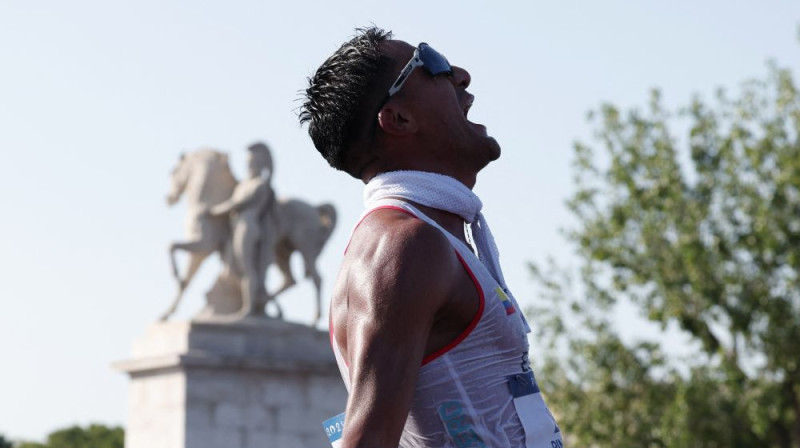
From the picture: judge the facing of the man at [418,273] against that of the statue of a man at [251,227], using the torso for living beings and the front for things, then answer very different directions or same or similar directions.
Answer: very different directions

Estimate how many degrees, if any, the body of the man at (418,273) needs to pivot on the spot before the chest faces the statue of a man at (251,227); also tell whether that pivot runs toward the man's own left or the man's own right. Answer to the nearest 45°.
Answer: approximately 90° to the man's own left

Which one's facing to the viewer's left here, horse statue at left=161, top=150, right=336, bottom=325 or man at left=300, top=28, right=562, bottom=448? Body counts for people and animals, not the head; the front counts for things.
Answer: the horse statue

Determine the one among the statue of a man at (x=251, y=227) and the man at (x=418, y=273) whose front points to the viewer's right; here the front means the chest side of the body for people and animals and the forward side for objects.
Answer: the man at (x=418, y=273)

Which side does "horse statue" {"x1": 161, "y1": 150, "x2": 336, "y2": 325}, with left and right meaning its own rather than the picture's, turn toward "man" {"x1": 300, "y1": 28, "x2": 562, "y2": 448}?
left

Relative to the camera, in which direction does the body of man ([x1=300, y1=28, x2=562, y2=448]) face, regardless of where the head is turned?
to the viewer's right

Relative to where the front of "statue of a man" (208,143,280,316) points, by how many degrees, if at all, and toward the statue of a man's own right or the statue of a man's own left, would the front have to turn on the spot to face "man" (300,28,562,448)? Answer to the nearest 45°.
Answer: approximately 90° to the statue of a man's own left

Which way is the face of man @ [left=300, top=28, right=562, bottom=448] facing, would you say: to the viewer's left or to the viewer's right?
to the viewer's right

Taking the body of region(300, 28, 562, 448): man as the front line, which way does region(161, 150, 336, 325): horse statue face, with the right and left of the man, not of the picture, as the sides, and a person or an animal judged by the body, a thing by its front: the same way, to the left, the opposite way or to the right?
the opposite way

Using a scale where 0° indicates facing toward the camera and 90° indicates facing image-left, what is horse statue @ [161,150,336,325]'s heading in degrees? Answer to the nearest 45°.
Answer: approximately 90°
